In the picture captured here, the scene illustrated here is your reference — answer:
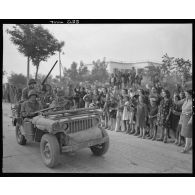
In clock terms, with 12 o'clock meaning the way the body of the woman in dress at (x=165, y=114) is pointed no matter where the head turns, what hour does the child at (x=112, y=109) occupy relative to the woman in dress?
The child is roughly at 3 o'clock from the woman in dress.

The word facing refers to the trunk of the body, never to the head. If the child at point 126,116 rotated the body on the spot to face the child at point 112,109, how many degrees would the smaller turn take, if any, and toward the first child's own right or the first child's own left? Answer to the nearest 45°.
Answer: approximately 90° to the first child's own right

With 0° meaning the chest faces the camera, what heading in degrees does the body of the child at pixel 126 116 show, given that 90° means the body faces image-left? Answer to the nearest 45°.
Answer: approximately 45°

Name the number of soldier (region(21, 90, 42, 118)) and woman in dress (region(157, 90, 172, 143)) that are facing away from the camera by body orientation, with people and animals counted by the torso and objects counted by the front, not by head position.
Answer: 0

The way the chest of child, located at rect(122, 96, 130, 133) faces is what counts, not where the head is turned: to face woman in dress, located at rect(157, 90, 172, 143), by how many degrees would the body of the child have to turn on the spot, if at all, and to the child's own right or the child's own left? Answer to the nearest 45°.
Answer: approximately 90° to the child's own left

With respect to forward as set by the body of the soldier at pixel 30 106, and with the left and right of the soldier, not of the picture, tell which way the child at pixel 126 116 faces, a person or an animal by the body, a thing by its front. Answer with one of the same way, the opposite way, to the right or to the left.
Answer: to the right

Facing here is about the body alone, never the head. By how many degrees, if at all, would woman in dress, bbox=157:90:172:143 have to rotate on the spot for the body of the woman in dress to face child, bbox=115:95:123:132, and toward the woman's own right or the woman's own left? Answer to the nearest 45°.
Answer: approximately 90° to the woman's own right

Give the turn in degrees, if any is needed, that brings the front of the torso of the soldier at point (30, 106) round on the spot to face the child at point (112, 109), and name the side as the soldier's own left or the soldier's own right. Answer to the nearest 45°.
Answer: approximately 90° to the soldier's own left

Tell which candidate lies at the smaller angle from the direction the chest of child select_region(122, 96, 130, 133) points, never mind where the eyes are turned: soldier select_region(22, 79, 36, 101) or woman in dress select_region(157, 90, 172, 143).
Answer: the soldier

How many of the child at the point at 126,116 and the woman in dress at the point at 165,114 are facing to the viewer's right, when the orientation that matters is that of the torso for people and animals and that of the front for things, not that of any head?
0

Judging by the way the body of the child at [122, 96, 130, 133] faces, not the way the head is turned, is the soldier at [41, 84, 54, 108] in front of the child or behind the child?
in front

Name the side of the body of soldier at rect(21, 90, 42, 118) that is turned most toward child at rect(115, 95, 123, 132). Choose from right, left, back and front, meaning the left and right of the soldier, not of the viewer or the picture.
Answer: left
